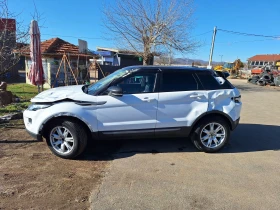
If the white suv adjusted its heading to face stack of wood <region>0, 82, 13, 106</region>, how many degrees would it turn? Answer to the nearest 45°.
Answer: approximately 45° to its right

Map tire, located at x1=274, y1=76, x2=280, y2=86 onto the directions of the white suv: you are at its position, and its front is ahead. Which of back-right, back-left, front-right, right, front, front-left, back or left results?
back-right

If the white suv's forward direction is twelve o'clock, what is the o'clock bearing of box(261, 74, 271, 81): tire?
The tire is roughly at 4 o'clock from the white suv.

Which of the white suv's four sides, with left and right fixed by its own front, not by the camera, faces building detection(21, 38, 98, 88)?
right

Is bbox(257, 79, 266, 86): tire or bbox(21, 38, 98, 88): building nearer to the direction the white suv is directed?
the building

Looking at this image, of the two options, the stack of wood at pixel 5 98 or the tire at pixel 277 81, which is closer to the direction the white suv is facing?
the stack of wood

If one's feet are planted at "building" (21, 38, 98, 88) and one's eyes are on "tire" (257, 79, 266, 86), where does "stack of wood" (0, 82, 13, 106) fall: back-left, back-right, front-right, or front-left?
back-right

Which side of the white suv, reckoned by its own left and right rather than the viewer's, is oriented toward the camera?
left
